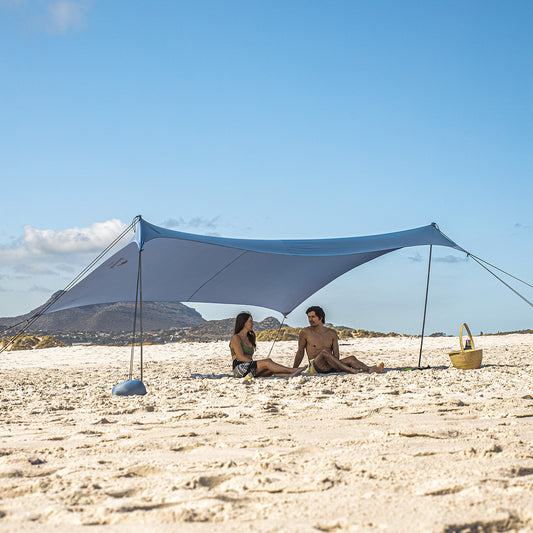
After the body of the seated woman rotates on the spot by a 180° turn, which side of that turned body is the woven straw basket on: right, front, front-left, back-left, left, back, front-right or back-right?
back

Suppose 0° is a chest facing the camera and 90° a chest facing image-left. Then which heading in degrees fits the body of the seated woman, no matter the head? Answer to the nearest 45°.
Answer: approximately 270°

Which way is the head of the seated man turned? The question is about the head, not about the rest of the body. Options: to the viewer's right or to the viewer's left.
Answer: to the viewer's left

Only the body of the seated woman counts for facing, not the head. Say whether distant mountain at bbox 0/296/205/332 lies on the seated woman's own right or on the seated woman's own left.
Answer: on the seated woman's own left

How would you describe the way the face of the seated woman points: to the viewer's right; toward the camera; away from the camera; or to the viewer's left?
to the viewer's right
